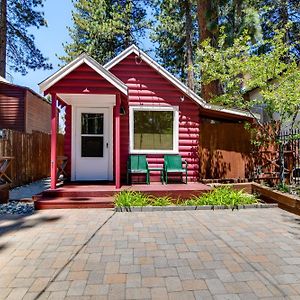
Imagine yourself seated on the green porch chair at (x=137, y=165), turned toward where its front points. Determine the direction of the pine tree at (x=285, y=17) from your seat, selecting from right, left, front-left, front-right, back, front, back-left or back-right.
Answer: back-left

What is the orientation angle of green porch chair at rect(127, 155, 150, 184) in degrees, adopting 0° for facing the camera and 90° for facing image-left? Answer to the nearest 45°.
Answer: approximately 0°

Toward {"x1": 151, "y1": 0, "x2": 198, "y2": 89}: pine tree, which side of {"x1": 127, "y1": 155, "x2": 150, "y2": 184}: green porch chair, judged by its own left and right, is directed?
back

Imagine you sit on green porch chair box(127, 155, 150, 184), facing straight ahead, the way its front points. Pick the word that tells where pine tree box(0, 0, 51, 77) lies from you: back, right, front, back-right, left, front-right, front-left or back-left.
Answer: back-right

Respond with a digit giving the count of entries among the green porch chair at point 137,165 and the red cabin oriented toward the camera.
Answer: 2

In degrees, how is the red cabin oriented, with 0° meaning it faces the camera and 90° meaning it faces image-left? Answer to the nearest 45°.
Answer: approximately 0°

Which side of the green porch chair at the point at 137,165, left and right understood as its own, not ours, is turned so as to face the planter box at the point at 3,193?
right

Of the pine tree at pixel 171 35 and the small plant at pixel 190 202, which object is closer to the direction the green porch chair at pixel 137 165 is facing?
the small plant
